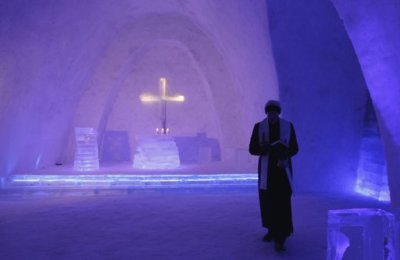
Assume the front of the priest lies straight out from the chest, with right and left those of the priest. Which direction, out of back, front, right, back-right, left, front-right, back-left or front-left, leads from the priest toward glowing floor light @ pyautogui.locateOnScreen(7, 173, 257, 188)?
back-right

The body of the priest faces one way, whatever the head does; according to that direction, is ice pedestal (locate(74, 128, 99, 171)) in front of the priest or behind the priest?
behind

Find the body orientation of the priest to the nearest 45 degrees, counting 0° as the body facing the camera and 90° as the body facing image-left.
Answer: approximately 0°

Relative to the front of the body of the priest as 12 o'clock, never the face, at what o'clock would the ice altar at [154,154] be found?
The ice altar is roughly at 5 o'clock from the priest.
